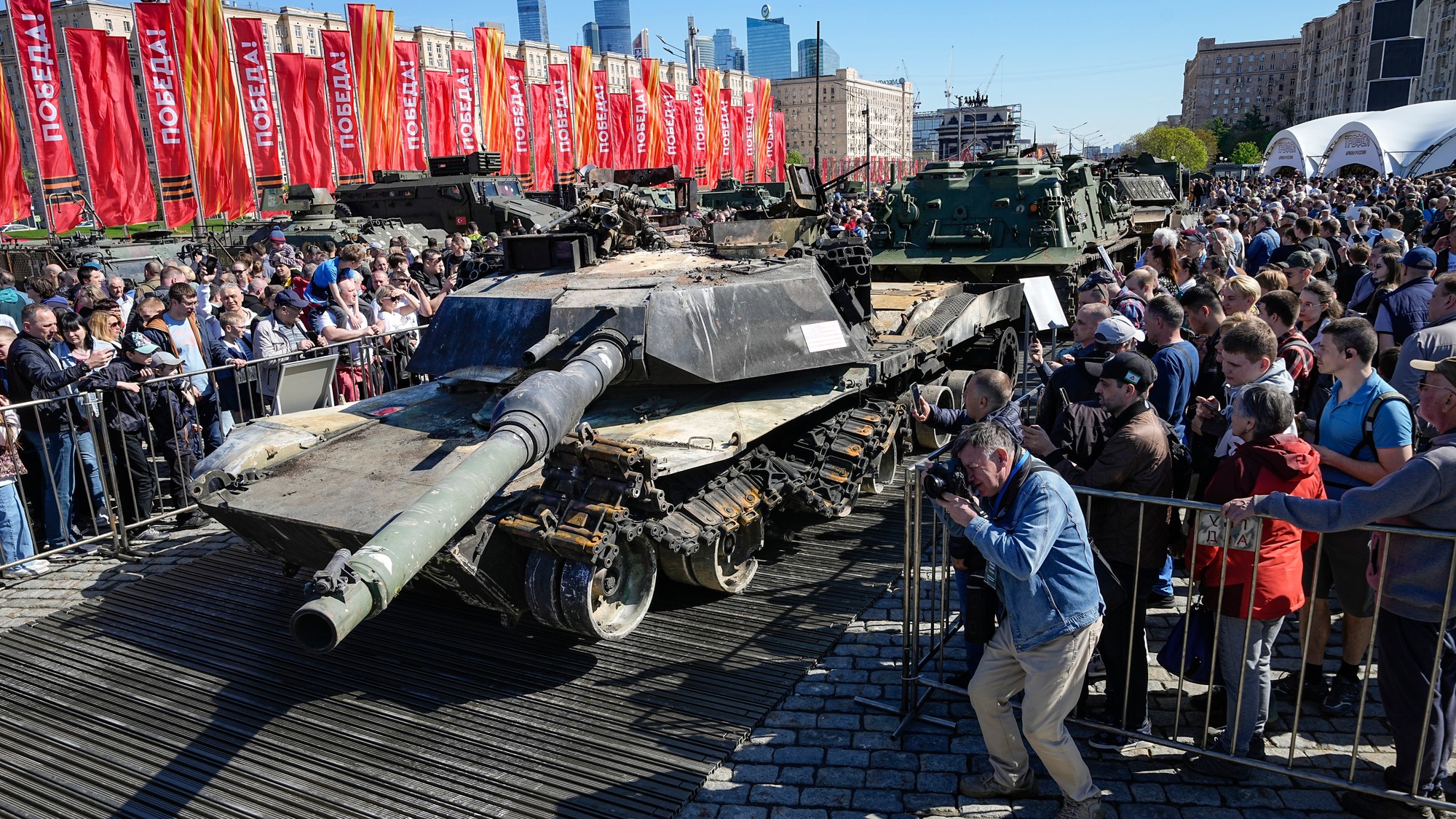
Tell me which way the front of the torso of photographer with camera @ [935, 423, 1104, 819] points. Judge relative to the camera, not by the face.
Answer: to the viewer's left

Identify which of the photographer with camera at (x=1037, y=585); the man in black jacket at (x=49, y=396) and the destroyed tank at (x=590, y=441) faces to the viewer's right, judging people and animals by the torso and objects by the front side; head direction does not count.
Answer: the man in black jacket

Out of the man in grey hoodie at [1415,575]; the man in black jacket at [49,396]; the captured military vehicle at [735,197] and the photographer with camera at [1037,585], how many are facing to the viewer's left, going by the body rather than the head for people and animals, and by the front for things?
2

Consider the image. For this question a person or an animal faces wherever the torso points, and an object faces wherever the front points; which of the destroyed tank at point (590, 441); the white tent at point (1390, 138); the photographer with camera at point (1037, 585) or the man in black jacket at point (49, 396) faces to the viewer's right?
the man in black jacket

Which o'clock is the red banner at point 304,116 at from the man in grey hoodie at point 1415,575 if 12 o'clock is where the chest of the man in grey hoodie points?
The red banner is roughly at 1 o'clock from the man in grey hoodie.

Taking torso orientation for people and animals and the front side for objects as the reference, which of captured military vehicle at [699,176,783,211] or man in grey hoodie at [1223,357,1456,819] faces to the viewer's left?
the man in grey hoodie

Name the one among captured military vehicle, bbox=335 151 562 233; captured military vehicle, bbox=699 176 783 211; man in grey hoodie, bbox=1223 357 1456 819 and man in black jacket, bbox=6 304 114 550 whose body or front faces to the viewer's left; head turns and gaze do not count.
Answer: the man in grey hoodie

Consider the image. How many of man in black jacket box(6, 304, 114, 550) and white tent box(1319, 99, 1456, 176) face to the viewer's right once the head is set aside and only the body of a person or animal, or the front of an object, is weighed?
1

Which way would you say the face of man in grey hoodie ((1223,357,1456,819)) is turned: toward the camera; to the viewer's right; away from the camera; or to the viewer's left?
to the viewer's left

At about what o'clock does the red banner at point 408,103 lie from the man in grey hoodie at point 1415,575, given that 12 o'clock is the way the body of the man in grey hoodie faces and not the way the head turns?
The red banner is roughly at 1 o'clock from the man in grey hoodie.

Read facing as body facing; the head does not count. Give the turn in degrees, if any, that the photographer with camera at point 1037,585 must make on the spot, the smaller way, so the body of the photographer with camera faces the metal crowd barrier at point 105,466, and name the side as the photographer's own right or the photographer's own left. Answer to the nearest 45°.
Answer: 0° — they already face it

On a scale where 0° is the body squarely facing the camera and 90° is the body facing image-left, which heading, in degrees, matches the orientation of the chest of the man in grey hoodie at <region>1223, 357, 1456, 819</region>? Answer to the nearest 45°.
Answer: approximately 90°
